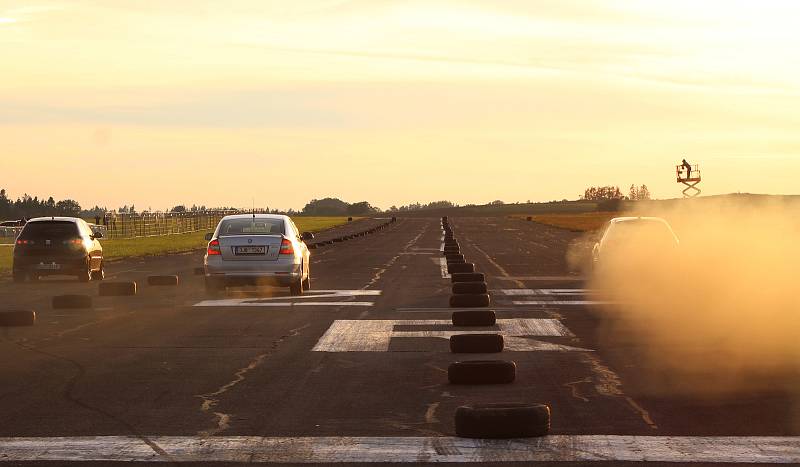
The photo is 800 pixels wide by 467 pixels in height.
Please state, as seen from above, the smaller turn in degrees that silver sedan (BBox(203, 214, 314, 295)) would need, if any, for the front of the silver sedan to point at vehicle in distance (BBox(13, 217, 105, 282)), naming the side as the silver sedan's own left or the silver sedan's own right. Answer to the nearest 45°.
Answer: approximately 45° to the silver sedan's own left

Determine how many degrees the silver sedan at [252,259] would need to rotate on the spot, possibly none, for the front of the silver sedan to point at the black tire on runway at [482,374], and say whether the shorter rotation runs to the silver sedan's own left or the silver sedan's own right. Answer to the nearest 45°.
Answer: approximately 180°

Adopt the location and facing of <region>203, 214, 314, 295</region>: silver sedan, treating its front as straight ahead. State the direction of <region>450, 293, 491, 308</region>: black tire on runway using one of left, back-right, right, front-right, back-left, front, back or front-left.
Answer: back-right

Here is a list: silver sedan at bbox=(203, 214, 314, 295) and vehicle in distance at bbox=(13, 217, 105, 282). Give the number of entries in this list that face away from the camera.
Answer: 2

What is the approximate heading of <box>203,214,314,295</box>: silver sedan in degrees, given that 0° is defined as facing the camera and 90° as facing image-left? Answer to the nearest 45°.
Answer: approximately 180°

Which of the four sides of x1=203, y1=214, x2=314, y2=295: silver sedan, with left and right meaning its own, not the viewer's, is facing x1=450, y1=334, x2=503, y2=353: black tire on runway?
back

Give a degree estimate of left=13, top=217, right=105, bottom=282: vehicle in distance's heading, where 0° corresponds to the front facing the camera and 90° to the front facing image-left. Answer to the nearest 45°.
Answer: approximately 180°

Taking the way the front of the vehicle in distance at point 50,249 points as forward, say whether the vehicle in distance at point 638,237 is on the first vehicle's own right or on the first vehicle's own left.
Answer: on the first vehicle's own right
